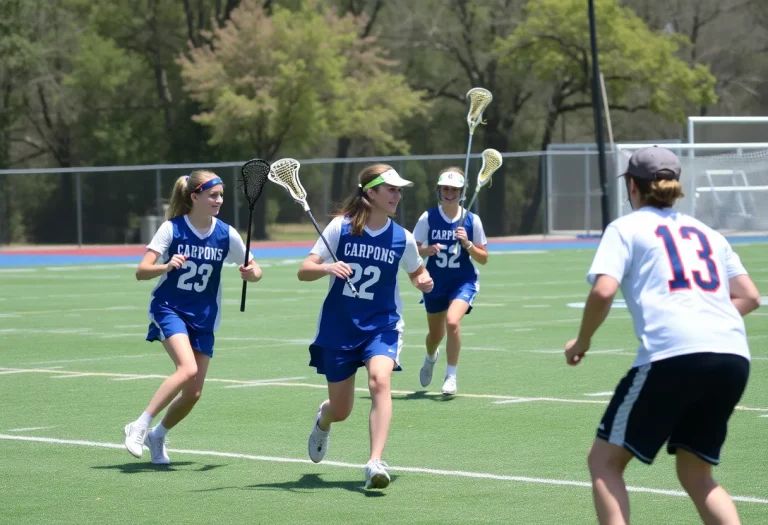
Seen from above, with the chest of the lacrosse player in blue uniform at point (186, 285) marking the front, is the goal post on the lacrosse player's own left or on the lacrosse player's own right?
on the lacrosse player's own left

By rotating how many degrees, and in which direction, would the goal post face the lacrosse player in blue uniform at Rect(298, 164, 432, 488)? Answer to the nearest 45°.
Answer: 0° — it already faces them

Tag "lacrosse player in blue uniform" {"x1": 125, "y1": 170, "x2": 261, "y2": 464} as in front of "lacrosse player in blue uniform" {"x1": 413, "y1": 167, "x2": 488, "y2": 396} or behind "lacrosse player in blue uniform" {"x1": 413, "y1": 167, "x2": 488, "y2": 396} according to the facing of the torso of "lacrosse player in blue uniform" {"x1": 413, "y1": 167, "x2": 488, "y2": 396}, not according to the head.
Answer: in front

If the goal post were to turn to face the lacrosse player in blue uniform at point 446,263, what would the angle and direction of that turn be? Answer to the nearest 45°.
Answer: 0° — it already faces them

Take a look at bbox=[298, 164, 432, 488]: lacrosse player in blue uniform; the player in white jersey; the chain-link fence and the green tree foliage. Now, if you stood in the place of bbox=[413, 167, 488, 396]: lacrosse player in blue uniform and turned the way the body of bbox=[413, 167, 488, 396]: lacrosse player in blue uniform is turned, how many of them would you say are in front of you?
2

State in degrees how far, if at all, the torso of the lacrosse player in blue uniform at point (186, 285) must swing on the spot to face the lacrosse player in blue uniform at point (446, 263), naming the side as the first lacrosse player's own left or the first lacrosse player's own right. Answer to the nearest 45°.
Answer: approximately 90° to the first lacrosse player's own left

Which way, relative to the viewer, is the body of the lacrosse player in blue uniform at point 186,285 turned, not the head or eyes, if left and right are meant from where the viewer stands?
facing the viewer and to the right of the viewer

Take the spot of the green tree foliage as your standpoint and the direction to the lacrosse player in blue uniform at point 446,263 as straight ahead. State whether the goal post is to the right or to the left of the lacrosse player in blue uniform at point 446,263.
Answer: left

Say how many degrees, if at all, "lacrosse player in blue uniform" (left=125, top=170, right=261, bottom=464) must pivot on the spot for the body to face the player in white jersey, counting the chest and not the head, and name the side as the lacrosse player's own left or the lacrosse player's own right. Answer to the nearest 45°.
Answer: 0° — they already face them

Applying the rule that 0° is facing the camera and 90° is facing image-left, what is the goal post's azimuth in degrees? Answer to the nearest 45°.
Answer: approximately 0°

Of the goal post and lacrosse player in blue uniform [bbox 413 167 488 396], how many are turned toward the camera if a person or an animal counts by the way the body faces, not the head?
2

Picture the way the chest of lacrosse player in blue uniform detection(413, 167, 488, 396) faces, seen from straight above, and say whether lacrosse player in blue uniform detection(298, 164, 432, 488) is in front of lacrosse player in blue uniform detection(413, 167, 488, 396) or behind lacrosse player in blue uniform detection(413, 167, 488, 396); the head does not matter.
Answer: in front

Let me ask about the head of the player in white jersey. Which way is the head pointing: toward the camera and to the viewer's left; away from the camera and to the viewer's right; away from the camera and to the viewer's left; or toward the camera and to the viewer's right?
away from the camera and to the viewer's left

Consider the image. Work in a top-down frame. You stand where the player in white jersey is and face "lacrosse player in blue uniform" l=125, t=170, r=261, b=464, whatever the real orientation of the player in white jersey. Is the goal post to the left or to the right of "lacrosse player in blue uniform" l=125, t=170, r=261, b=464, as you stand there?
right
